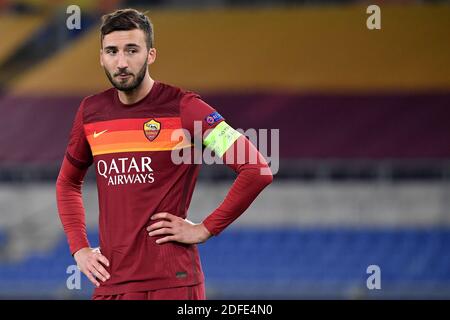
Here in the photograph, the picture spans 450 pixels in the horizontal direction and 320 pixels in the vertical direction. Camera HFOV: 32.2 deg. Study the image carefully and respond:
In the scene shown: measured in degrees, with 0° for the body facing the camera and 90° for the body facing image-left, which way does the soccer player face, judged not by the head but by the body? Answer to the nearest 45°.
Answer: approximately 45°
